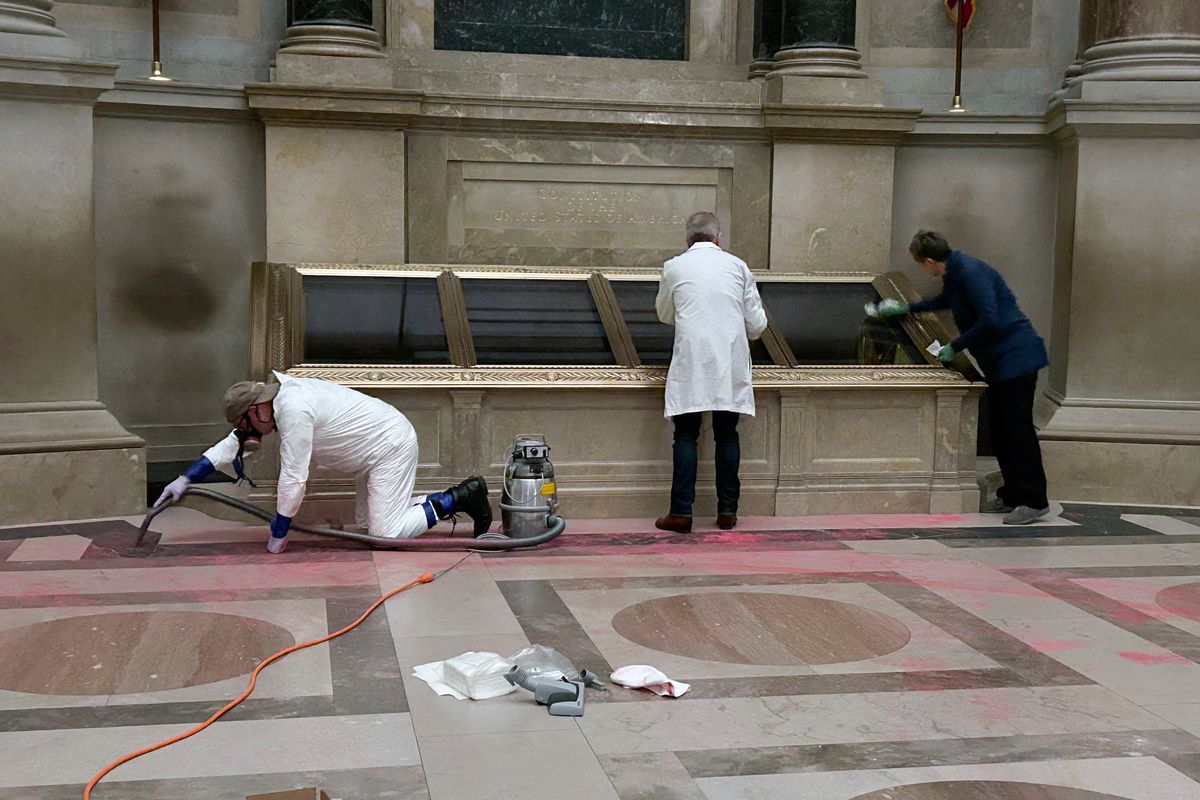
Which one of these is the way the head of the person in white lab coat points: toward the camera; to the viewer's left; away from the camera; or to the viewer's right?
away from the camera

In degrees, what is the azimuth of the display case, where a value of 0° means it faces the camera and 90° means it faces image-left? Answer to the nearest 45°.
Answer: approximately 0°

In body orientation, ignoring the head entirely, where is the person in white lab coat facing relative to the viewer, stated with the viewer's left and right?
facing away from the viewer

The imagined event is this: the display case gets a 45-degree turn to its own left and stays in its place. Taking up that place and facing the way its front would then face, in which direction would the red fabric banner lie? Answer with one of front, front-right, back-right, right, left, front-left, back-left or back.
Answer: left

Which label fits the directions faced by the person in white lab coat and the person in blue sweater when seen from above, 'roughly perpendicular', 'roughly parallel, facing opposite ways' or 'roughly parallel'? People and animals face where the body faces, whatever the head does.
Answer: roughly perpendicular

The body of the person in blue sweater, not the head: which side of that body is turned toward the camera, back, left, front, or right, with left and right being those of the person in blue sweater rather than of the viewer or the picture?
left

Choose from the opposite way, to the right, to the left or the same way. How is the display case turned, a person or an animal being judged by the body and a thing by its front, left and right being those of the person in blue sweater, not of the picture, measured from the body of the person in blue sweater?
to the left

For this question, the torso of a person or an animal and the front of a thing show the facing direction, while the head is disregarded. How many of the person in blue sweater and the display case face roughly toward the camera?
1

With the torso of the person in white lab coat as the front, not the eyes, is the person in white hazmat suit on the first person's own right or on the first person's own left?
on the first person's own left

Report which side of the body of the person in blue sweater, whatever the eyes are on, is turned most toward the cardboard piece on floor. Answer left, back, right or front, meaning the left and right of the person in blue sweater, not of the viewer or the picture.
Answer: left

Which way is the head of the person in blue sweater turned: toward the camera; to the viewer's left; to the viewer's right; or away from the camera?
to the viewer's left

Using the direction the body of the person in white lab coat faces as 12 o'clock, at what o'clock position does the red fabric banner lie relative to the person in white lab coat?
The red fabric banner is roughly at 1 o'clock from the person in white lab coat.

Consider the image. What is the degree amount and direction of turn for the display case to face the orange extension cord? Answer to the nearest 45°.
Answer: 0° — it already faces it

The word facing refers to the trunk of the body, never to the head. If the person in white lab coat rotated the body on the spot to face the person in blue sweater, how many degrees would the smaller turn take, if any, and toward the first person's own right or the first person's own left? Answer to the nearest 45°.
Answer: approximately 90° to the first person's own right

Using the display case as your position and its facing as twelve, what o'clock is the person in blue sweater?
The person in blue sweater is roughly at 9 o'clock from the display case.

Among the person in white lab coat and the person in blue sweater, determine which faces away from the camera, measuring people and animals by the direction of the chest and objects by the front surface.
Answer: the person in white lab coat
